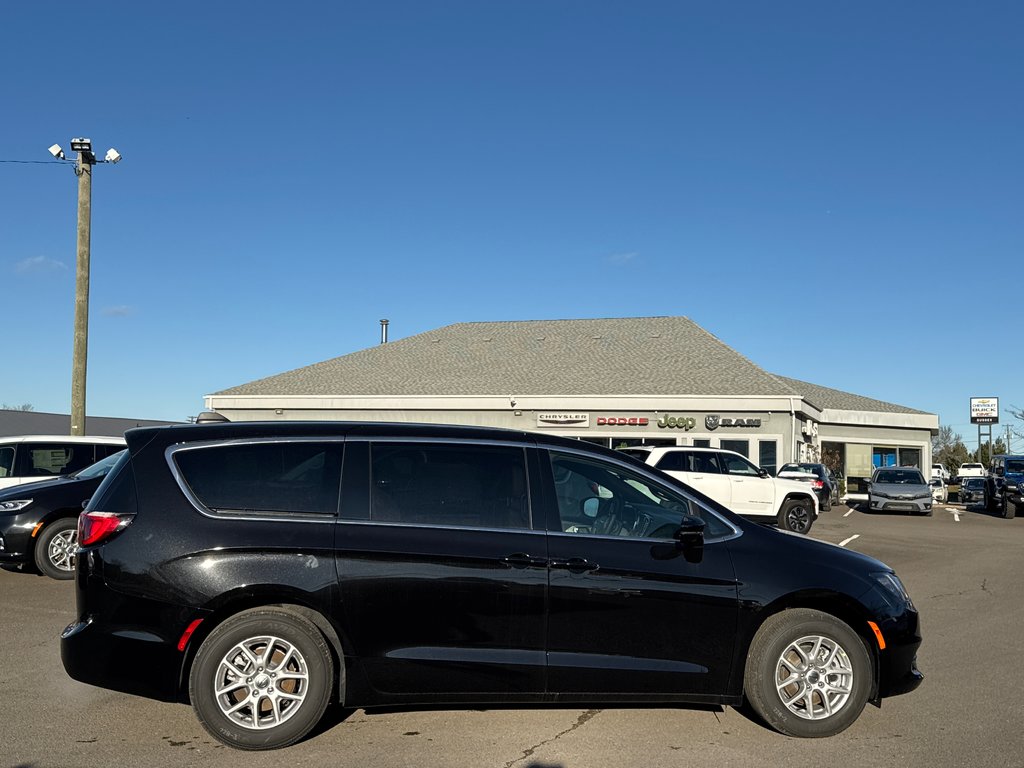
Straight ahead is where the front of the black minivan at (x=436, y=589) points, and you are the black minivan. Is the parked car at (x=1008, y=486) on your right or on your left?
on your left

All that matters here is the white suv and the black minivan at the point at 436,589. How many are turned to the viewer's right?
2

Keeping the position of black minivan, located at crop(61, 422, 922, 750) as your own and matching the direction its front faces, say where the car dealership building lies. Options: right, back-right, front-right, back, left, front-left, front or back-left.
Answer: left

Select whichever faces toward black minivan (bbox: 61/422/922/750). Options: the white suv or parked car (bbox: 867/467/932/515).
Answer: the parked car

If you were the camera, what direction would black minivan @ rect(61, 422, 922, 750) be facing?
facing to the right of the viewer

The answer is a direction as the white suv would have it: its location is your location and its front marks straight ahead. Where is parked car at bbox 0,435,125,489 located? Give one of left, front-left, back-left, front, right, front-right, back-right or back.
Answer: back-right

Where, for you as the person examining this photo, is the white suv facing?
facing to the right of the viewer

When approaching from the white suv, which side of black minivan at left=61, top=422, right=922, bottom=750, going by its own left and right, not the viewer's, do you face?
left

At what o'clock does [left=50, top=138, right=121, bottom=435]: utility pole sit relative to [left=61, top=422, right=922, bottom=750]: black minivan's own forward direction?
The utility pole is roughly at 8 o'clock from the black minivan.

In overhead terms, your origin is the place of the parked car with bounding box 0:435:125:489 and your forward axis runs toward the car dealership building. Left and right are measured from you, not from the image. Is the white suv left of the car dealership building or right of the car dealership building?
right
